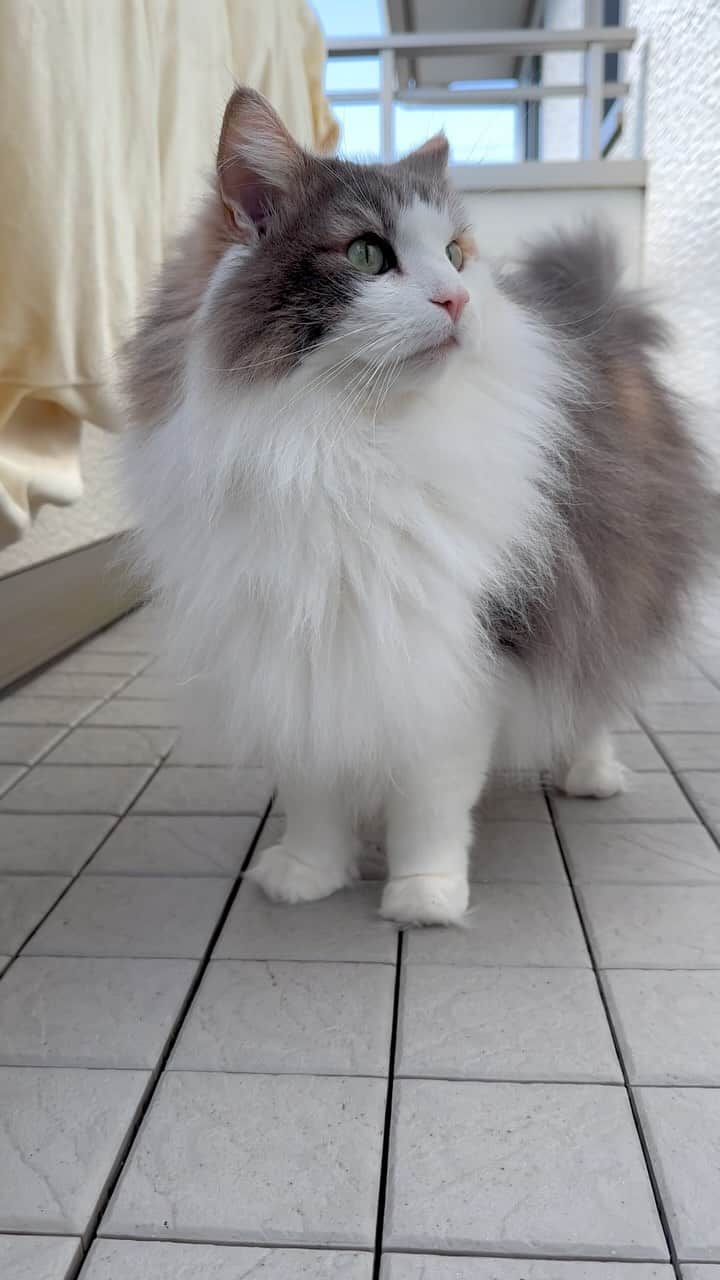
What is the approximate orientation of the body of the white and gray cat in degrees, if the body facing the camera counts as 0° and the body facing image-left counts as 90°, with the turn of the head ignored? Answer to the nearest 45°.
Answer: approximately 45°

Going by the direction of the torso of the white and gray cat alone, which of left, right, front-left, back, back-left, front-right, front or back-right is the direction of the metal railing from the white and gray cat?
back-right
